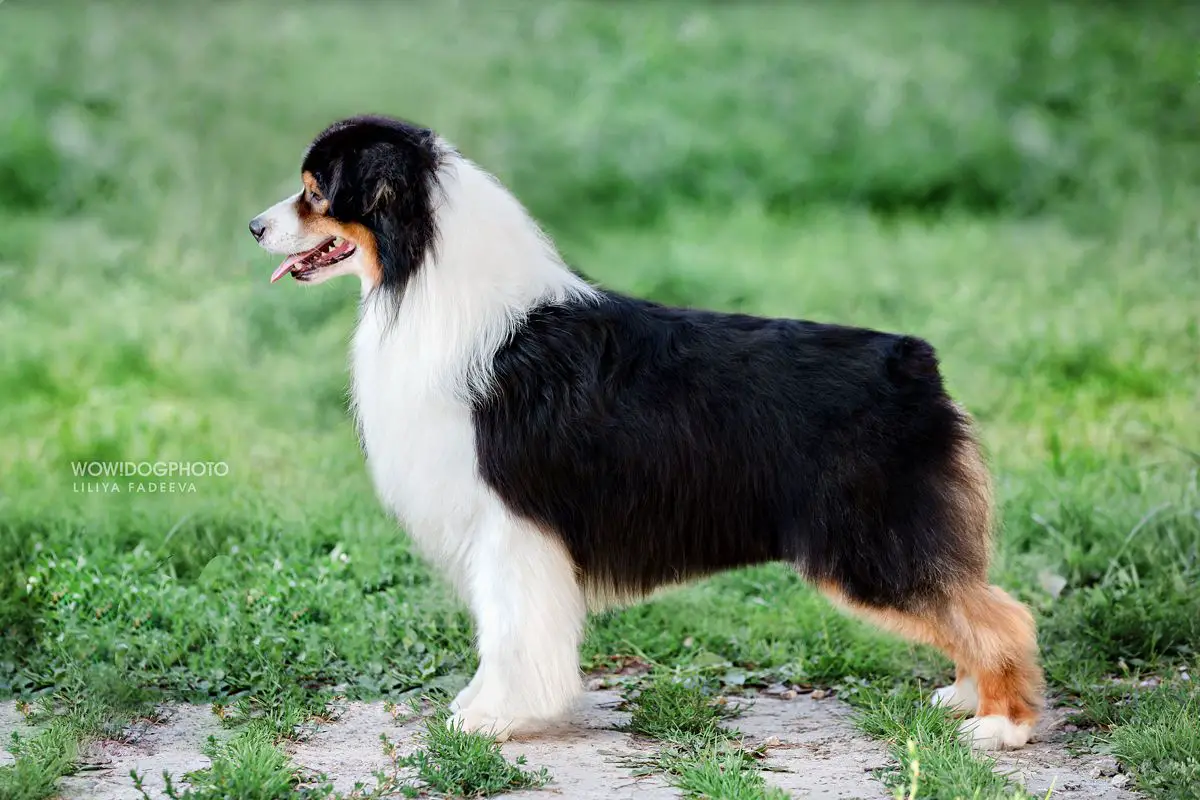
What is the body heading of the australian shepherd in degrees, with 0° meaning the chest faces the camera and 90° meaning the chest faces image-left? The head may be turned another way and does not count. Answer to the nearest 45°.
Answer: approximately 90°
